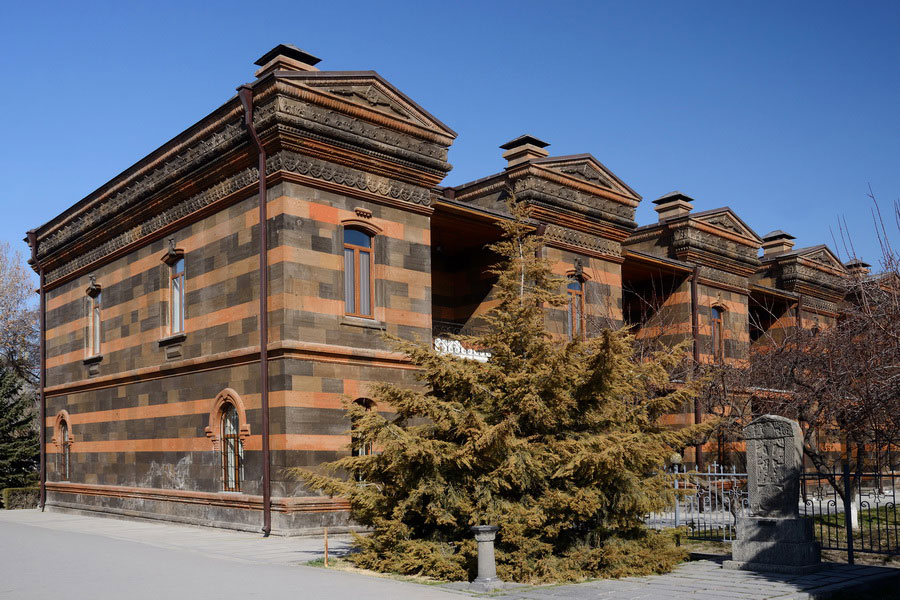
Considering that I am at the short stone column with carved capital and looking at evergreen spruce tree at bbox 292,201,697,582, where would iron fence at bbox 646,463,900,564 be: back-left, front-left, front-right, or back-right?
front-right

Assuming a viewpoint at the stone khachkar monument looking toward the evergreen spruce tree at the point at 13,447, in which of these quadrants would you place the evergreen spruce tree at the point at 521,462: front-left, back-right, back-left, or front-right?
front-left

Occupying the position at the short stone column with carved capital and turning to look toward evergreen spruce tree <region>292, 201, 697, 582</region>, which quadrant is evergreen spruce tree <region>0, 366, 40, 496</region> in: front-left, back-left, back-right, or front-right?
front-left

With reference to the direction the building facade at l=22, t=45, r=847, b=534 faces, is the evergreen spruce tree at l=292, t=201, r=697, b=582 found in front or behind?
in front

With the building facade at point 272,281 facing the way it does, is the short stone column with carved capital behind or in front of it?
in front

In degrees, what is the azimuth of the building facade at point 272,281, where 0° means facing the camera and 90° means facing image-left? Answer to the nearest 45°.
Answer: approximately 315°
